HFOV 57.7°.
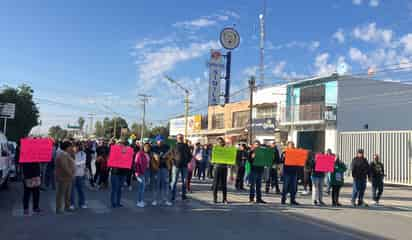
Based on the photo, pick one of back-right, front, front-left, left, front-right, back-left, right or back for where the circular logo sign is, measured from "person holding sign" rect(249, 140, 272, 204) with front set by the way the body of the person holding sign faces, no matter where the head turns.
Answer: back-left

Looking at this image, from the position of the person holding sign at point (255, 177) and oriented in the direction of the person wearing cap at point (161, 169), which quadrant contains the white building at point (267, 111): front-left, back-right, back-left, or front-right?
back-right

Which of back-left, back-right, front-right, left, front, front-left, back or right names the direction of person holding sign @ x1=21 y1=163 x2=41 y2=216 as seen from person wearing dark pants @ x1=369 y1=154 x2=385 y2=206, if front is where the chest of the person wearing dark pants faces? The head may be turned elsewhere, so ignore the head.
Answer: front-right

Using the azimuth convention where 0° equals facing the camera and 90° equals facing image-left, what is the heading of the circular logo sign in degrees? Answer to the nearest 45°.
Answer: approximately 0°

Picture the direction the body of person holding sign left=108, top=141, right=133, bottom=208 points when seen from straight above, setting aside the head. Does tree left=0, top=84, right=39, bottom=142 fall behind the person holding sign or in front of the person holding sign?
behind
